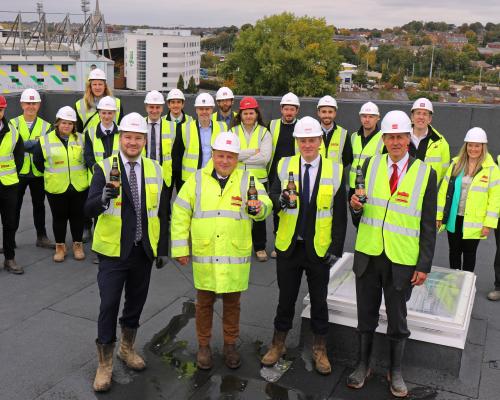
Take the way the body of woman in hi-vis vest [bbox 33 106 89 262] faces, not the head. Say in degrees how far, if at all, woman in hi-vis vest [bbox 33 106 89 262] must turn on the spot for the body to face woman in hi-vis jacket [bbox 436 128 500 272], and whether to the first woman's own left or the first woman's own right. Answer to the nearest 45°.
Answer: approximately 45° to the first woman's own left

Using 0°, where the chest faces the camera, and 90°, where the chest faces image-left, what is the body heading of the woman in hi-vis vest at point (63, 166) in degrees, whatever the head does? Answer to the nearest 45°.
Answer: approximately 0°
